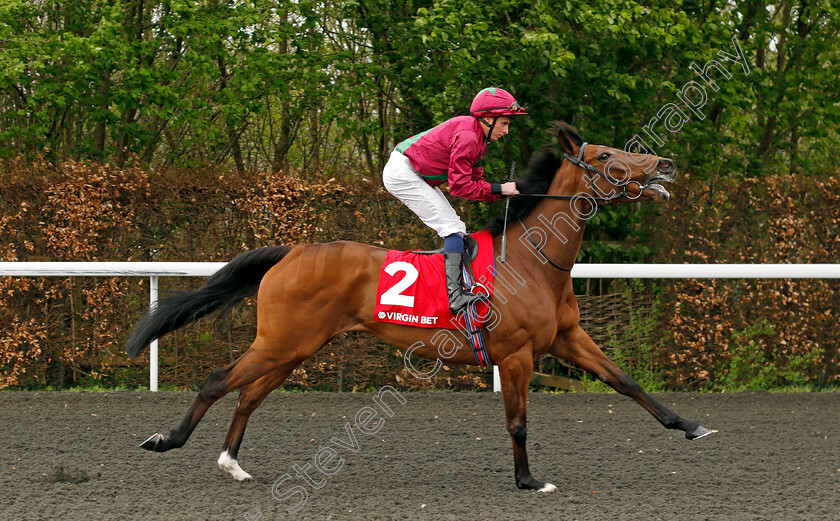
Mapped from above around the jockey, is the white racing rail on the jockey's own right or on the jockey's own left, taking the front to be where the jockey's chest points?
on the jockey's own left

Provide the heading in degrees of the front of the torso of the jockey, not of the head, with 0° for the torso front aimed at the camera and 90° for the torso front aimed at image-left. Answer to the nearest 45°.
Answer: approximately 270°

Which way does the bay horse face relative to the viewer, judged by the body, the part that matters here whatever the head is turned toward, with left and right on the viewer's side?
facing to the right of the viewer

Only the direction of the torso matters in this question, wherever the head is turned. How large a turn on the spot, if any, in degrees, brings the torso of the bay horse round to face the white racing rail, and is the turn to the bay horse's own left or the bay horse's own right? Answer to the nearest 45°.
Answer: approximately 90° to the bay horse's own left
